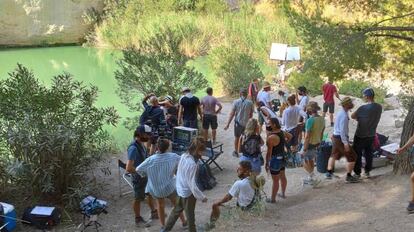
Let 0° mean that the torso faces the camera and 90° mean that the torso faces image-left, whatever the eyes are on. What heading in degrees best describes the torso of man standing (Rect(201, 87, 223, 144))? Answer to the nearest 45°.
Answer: approximately 180°

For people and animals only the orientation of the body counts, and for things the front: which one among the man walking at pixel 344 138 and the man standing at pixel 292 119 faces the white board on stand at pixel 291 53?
the man standing at pixel 292 119

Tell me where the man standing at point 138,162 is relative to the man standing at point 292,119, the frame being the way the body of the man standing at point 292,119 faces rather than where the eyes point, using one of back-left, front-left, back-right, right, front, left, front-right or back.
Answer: back-left

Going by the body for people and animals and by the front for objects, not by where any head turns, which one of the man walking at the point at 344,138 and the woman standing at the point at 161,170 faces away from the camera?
the woman standing at the point at 161,170

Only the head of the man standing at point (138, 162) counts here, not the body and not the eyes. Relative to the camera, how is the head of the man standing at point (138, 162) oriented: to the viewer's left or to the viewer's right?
to the viewer's right

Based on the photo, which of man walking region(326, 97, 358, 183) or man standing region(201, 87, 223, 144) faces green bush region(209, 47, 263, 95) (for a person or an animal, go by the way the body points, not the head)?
man standing region(201, 87, 223, 144)
